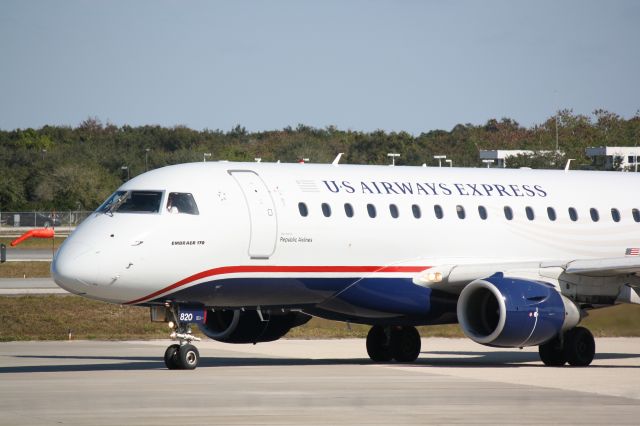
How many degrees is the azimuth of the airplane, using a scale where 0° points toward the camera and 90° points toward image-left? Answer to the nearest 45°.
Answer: approximately 45°
